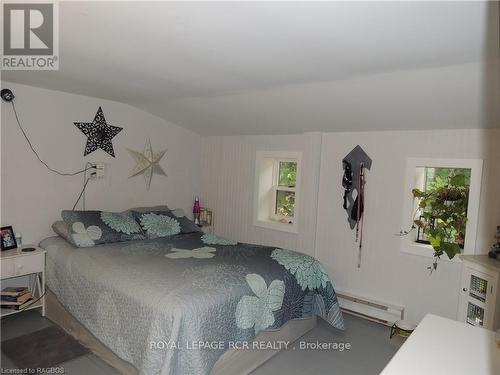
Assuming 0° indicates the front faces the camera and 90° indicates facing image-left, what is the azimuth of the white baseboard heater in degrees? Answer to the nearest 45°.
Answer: approximately 45°

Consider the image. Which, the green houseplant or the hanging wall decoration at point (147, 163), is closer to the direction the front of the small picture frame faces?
the green houseplant

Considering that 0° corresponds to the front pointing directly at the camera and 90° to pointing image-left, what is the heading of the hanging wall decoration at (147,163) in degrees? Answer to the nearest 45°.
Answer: approximately 315°

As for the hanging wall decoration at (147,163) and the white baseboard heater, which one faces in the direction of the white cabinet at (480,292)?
the hanging wall decoration

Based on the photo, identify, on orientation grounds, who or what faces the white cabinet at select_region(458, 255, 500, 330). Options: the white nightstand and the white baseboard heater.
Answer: the white nightstand

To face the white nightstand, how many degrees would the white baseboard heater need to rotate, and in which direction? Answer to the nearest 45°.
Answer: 0° — it already faces it

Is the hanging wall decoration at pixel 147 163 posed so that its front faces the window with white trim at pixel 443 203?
yes

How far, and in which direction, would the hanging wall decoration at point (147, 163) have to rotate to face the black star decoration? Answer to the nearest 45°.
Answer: approximately 90° to its right
